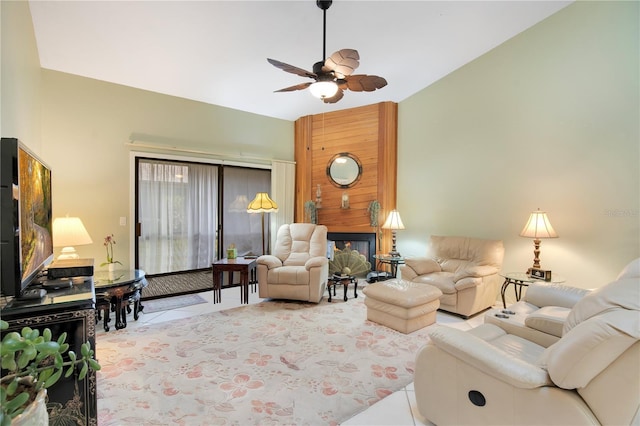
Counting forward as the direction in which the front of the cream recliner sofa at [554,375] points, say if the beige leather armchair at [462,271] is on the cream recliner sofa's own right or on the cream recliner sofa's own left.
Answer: on the cream recliner sofa's own right

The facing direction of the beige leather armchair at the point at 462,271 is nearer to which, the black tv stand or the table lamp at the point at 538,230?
the black tv stand

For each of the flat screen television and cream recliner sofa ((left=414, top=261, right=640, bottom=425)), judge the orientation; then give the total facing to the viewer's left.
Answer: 1

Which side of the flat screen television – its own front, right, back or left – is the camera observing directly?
right

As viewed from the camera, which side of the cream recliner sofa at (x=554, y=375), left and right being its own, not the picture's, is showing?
left

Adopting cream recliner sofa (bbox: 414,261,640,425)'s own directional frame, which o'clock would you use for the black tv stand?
The black tv stand is roughly at 11 o'clock from the cream recliner sofa.
